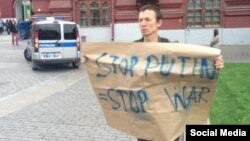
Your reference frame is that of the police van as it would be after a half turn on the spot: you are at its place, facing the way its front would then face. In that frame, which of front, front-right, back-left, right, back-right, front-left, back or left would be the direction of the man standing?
front
